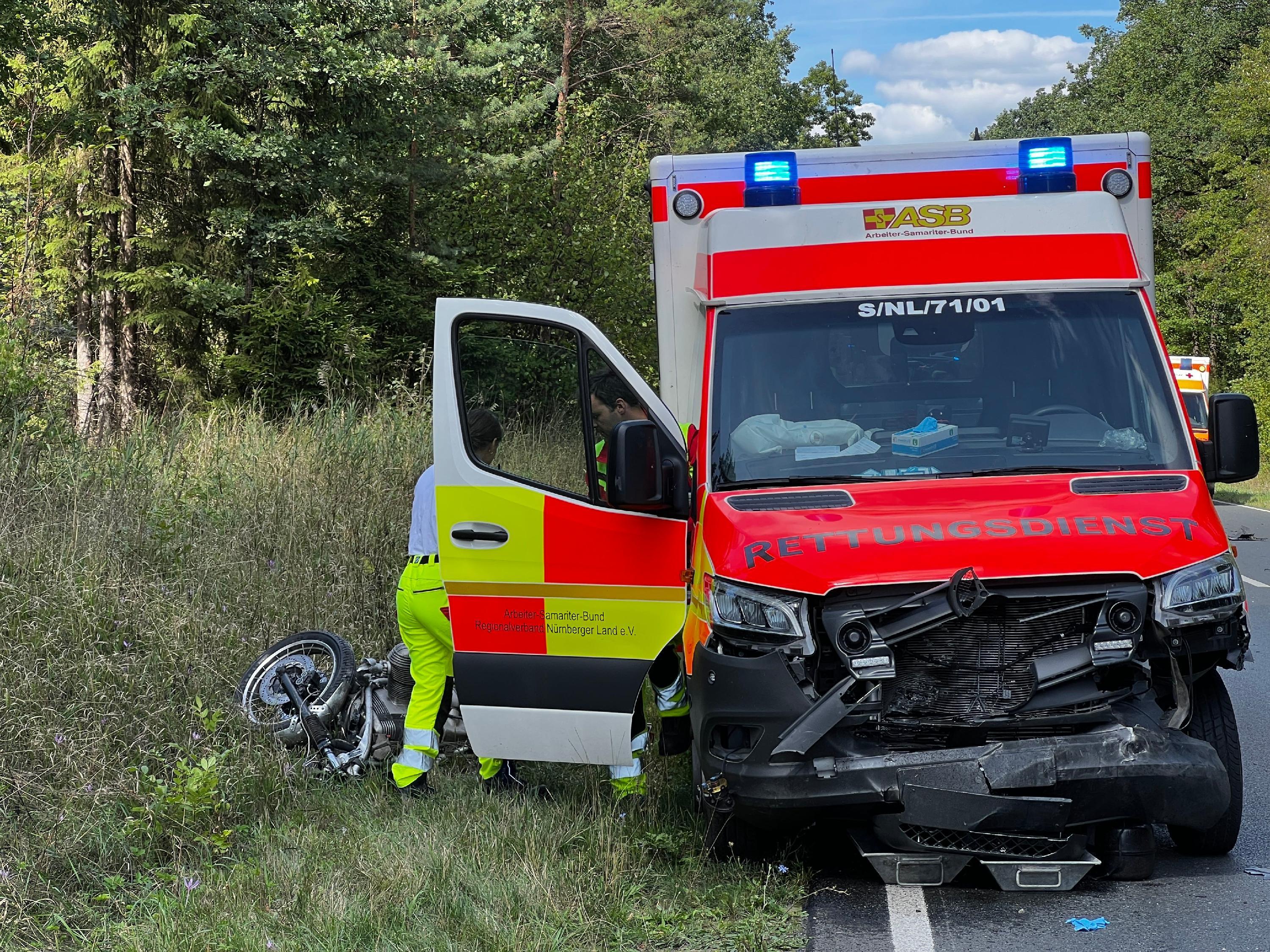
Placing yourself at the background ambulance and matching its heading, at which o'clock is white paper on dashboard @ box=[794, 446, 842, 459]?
The white paper on dashboard is roughly at 12 o'clock from the background ambulance.

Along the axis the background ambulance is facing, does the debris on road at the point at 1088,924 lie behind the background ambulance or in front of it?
in front

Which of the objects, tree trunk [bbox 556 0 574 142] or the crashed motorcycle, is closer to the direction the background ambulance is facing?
the crashed motorcycle

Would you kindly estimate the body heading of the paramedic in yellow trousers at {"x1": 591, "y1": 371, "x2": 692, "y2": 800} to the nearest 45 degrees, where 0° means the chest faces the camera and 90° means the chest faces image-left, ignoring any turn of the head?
approximately 90°

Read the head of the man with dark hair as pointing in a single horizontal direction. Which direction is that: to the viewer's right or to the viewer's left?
to the viewer's left

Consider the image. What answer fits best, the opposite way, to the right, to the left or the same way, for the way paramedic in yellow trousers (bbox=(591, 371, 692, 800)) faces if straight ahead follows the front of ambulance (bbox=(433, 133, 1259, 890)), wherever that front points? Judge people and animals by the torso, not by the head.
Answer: to the right

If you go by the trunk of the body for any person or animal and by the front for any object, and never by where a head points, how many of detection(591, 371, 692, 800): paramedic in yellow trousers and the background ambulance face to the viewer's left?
1

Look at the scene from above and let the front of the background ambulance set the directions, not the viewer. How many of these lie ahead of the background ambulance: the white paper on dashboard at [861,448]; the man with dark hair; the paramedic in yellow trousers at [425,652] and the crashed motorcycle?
4

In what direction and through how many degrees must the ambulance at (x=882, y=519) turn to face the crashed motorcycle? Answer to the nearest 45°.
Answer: approximately 90° to its right

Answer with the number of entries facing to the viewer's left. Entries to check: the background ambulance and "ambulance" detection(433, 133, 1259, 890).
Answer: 0

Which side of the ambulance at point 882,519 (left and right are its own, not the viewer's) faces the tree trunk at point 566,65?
back

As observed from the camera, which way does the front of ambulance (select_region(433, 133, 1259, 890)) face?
facing the viewer

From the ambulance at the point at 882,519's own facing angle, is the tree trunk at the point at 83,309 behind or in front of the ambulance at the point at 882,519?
behind

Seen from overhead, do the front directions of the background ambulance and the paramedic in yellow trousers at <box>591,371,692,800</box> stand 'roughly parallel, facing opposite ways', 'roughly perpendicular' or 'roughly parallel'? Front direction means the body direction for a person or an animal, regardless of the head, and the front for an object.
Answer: roughly perpendicular

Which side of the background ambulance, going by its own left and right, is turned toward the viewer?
front
